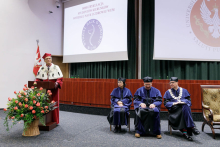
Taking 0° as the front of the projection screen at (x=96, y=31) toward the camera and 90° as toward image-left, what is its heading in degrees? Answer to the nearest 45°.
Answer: approximately 45°

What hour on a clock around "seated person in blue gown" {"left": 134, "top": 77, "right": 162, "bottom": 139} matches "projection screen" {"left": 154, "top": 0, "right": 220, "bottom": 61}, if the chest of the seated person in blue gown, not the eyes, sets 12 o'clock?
The projection screen is roughly at 7 o'clock from the seated person in blue gown.

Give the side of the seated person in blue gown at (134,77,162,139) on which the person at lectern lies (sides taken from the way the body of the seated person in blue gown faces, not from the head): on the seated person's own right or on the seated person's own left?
on the seated person's own right

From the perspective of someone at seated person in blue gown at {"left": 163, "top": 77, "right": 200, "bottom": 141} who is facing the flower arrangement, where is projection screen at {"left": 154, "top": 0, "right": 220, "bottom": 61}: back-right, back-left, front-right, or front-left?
back-right

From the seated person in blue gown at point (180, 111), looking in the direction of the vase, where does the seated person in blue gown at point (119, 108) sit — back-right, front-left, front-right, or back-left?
front-right

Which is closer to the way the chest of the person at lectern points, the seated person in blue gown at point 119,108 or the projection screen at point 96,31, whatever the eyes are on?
the seated person in blue gown

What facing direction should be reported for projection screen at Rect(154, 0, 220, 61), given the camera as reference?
facing the viewer

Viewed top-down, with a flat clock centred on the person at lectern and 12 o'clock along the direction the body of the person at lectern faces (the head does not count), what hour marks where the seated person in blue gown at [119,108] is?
The seated person in blue gown is roughly at 10 o'clock from the person at lectern.

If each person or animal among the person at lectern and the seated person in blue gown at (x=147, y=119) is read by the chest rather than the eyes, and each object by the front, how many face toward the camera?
2

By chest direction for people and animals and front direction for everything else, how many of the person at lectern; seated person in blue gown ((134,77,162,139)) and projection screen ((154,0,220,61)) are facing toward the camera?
3

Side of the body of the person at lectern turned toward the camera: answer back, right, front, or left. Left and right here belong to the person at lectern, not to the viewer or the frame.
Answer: front

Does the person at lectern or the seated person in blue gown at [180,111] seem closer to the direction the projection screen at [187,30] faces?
the seated person in blue gown

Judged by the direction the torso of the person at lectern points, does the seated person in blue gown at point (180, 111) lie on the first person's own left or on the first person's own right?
on the first person's own left
